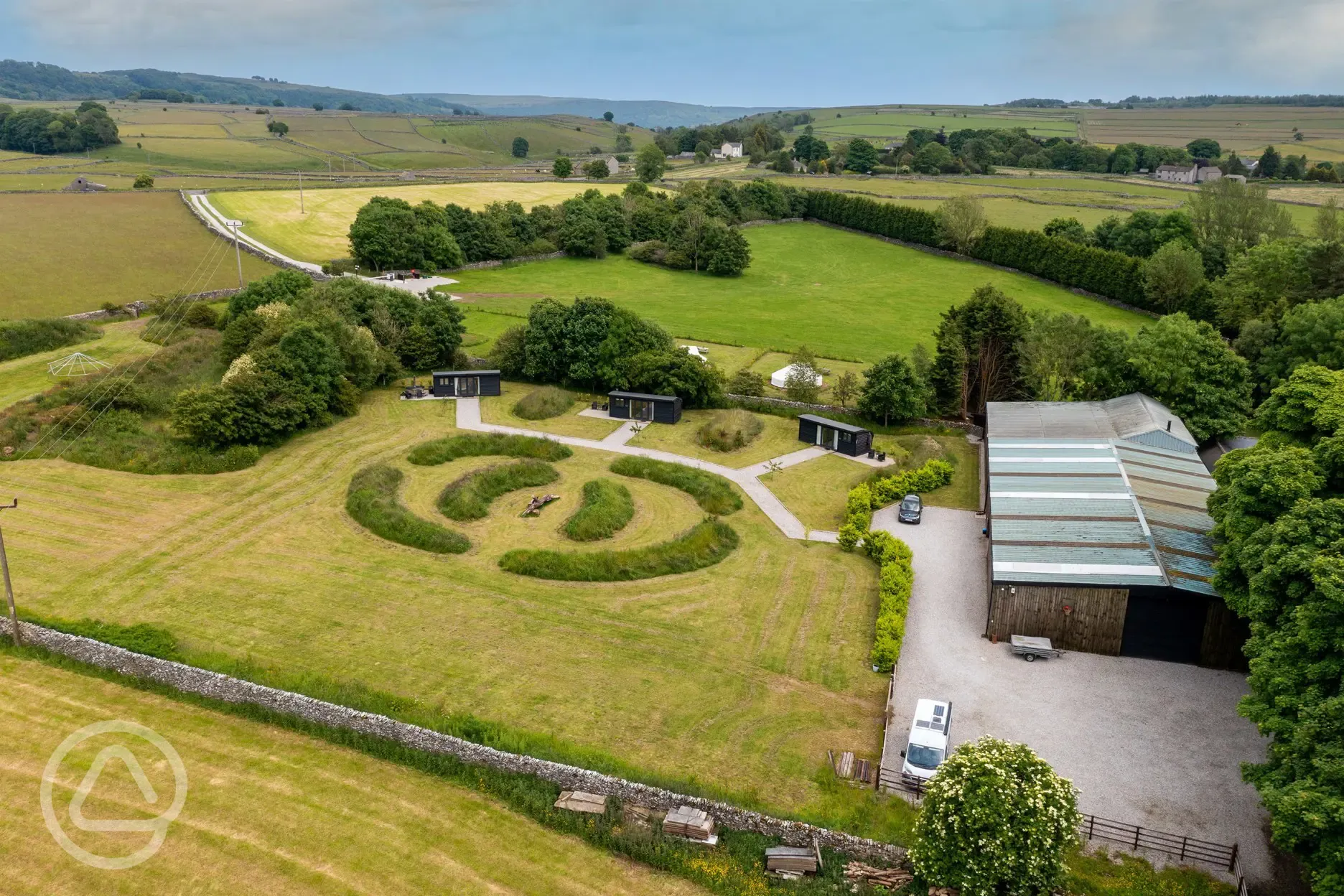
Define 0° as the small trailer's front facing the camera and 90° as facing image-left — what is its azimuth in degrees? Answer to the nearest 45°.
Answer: approximately 270°

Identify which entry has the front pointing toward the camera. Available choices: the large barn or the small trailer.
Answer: the large barn

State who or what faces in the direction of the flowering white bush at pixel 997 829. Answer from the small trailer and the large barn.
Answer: the large barn

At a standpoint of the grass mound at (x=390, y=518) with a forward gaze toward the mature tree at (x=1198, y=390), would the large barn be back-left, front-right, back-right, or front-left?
front-right

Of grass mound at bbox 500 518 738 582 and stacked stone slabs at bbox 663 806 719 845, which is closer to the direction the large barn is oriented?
the stacked stone slabs

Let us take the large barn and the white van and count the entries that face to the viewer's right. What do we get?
0

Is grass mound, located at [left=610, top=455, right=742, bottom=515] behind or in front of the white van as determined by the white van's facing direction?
behind

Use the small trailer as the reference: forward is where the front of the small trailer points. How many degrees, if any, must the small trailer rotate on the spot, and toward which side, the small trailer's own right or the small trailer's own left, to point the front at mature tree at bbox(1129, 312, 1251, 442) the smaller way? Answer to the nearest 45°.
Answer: approximately 90° to the small trailer's own left

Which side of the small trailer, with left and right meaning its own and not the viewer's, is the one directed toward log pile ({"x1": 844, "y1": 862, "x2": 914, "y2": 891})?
right

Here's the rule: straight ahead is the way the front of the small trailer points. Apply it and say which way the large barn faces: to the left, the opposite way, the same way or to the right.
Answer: to the right

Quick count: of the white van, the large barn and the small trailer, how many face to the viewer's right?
1

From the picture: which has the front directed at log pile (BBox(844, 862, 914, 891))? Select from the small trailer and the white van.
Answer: the white van

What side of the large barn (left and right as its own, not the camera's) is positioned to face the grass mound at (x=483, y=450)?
right

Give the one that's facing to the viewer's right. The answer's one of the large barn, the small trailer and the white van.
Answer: the small trailer

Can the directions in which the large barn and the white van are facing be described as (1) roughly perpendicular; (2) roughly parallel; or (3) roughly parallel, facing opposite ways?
roughly parallel

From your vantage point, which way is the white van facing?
toward the camera

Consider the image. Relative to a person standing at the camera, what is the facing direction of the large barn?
facing the viewer
